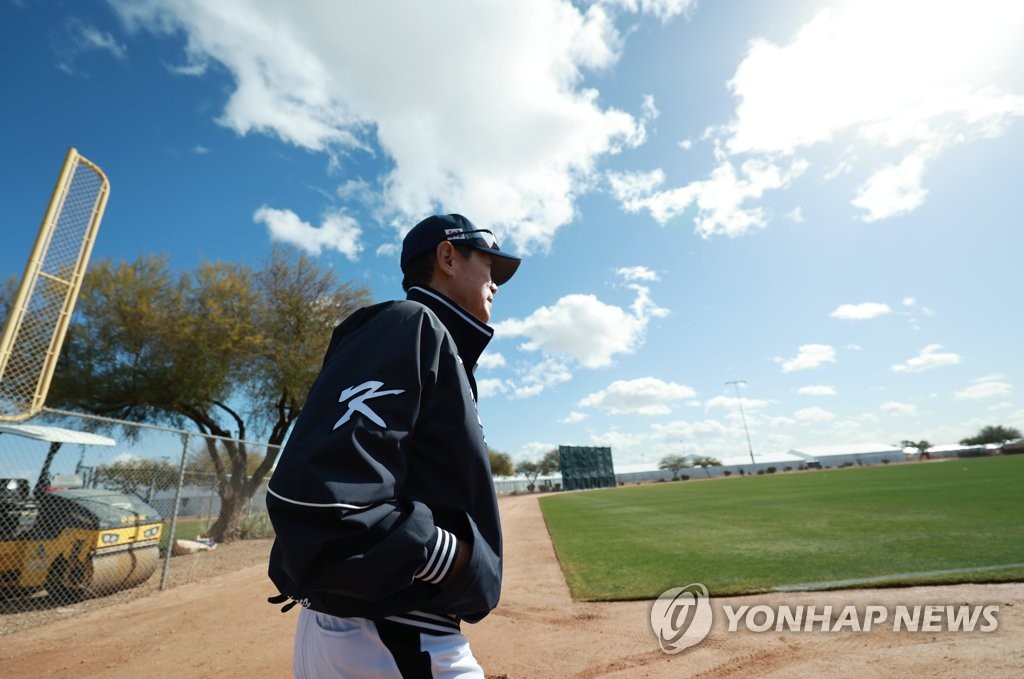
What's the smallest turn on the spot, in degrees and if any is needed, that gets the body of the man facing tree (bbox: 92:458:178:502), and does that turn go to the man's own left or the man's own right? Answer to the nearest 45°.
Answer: approximately 135° to the man's own left

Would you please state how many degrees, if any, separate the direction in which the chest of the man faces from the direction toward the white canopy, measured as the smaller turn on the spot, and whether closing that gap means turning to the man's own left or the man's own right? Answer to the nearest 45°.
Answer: approximately 135° to the man's own left

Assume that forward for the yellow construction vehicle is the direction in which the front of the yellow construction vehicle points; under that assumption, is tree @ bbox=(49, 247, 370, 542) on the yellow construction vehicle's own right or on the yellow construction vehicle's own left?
on the yellow construction vehicle's own left

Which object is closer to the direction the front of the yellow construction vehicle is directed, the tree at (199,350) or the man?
the man

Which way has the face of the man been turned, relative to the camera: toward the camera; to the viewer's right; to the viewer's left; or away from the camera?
to the viewer's right

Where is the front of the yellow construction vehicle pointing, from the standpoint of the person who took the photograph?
facing the viewer and to the right of the viewer

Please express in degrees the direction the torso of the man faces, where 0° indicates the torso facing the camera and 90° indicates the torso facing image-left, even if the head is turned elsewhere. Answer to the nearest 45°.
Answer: approximately 270°

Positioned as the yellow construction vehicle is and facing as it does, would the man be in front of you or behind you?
in front

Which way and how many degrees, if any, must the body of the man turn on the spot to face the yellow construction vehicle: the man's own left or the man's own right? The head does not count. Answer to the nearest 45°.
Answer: approximately 135° to the man's own left

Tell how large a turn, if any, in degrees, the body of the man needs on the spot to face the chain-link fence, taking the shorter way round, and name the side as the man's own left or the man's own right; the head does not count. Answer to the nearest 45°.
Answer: approximately 135° to the man's own left
